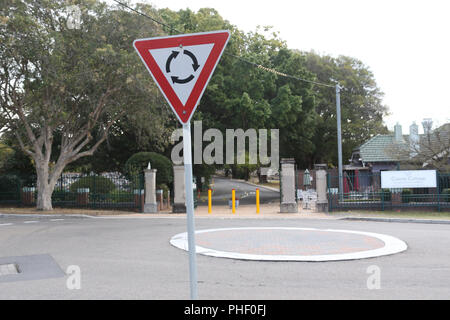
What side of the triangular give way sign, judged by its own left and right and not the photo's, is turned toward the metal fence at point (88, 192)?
back

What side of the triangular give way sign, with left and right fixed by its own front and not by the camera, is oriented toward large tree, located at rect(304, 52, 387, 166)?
back

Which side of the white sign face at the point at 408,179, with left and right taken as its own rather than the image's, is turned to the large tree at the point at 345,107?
back

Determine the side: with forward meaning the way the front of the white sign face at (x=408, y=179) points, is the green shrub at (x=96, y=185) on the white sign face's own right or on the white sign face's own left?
on the white sign face's own right

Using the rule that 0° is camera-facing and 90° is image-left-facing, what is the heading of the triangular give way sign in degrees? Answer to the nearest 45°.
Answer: approximately 0°

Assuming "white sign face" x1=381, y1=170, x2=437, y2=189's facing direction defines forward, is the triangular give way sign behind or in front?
in front

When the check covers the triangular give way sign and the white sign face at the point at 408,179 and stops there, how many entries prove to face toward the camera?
2

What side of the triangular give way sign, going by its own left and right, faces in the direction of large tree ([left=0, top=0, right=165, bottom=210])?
back

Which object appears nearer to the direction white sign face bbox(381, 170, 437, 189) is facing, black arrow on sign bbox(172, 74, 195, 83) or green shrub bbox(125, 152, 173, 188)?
the black arrow on sign
